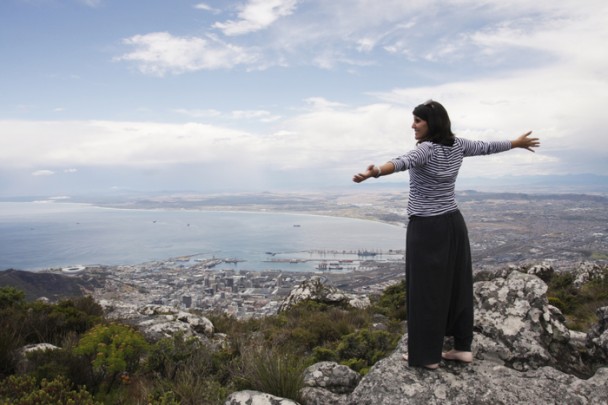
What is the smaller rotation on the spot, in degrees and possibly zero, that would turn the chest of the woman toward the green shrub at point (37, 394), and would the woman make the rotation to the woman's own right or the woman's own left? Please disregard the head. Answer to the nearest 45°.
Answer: approximately 45° to the woman's own left

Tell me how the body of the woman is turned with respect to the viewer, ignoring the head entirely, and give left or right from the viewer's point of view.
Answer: facing away from the viewer and to the left of the viewer

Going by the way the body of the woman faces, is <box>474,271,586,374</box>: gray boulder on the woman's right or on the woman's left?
on the woman's right

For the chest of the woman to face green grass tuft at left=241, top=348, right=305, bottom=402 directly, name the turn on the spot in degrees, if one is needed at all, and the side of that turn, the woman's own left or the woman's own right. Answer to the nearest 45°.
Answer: approximately 45° to the woman's own left

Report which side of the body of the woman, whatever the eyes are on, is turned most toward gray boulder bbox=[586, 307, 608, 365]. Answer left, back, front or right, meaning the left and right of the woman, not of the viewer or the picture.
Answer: right

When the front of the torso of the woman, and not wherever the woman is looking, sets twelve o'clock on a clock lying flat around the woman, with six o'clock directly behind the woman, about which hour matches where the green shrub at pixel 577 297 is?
The green shrub is roughly at 2 o'clock from the woman.
